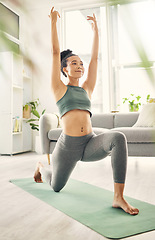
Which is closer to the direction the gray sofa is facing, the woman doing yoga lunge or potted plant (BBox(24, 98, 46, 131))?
the woman doing yoga lunge

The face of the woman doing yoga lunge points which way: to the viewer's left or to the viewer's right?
to the viewer's right

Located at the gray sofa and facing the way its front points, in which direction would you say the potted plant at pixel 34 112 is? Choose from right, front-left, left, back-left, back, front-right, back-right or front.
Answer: back-right

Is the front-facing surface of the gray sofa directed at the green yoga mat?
yes

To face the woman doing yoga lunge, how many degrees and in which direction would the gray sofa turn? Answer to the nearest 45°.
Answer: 0° — it already faces them

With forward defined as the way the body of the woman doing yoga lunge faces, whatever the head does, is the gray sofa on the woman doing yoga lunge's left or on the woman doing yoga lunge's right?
on the woman doing yoga lunge's left

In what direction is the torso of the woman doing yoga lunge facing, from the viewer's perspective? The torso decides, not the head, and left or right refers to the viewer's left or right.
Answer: facing the viewer and to the right of the viewer

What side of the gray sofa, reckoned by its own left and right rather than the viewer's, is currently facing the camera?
front

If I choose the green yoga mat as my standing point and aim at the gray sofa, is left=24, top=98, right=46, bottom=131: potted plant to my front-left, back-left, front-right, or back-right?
front-left
